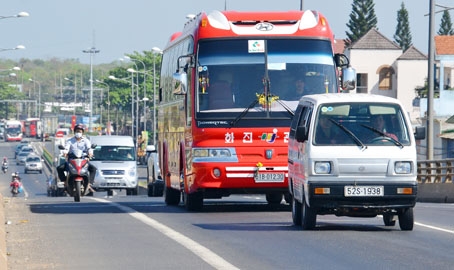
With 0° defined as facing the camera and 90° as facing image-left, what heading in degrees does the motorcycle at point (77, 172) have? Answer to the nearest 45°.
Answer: approximately 0°

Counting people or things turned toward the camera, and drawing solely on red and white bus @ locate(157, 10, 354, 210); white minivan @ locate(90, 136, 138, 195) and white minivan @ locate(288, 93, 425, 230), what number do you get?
3

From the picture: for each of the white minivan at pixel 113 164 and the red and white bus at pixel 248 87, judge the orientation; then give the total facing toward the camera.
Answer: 2

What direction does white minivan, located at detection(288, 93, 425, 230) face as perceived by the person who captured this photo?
facing the viewer

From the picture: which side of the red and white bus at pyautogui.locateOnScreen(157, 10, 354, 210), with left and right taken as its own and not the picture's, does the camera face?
front

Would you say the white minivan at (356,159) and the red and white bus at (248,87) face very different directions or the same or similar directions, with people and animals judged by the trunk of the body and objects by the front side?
same or similar directions

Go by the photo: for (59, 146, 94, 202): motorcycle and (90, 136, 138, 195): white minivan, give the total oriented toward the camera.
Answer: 2

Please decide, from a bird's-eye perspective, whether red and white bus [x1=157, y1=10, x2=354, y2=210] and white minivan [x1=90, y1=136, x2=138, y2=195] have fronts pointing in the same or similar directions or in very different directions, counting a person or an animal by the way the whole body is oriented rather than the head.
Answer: same or similar directions
